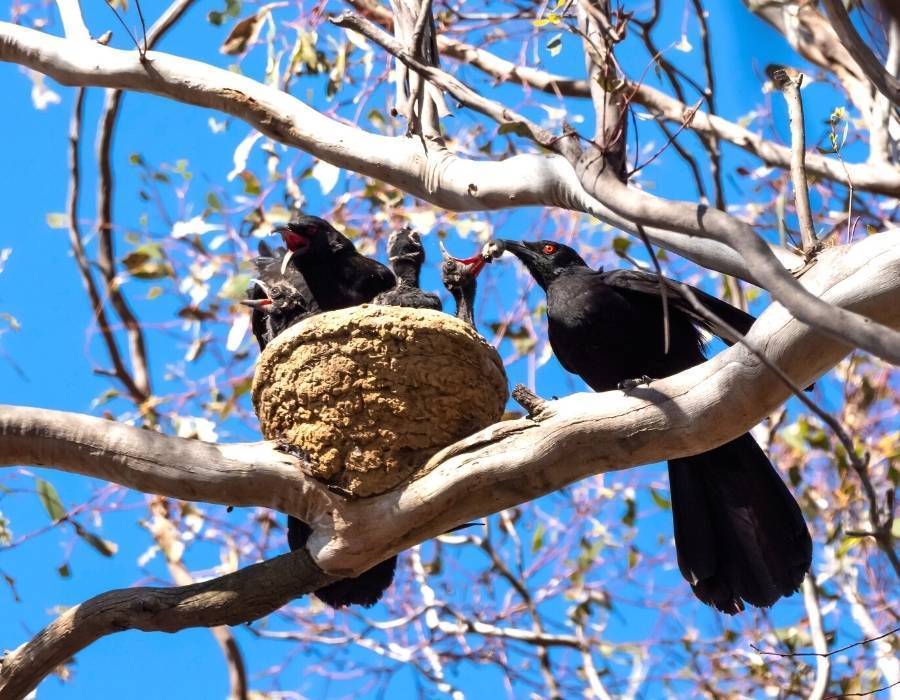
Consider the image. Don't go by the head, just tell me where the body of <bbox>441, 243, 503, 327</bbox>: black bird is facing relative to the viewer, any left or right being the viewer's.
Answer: facing to the right of the viewer

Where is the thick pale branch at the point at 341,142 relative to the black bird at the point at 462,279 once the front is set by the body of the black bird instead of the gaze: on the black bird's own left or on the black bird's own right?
on the black bird's own right

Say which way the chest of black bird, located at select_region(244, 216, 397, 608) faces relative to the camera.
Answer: to the viewer's left

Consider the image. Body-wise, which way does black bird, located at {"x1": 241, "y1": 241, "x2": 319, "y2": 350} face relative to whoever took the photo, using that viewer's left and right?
facing to the left of the viewer

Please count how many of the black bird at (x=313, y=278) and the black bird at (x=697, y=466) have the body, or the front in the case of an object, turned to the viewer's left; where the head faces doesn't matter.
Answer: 2

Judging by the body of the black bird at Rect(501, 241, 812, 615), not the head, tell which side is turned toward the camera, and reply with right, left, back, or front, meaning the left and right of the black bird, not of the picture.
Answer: left

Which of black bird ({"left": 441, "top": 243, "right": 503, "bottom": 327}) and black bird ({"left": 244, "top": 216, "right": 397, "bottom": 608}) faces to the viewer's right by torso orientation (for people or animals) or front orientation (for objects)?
black bird ({"left": 441, "top": 243, "right": 503, "bottom": 327})

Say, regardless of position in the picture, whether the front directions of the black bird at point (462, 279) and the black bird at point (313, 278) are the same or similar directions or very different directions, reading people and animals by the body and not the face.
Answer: very different directions
